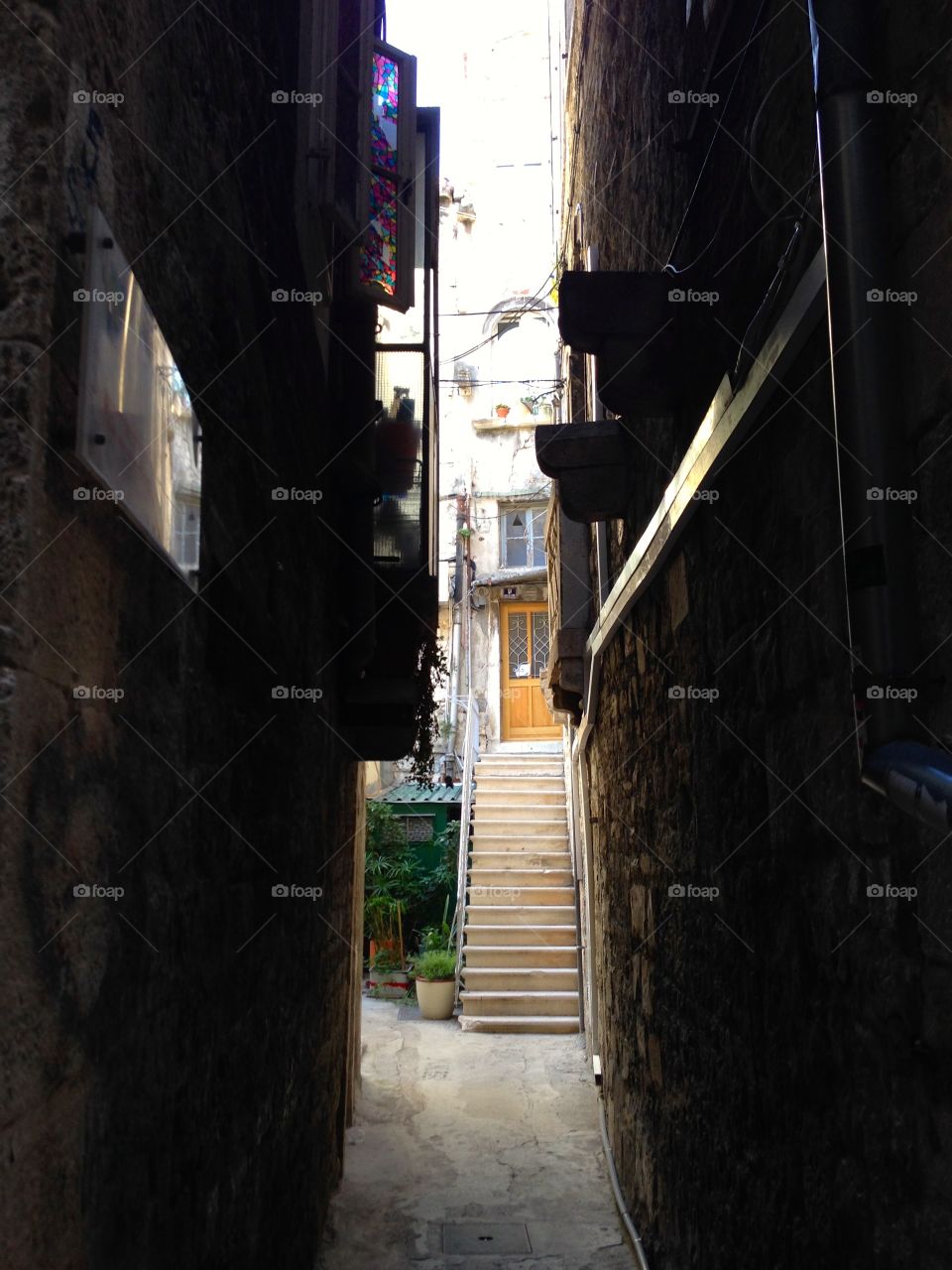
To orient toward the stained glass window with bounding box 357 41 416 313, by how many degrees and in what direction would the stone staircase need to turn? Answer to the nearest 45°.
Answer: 0° — it already faces it

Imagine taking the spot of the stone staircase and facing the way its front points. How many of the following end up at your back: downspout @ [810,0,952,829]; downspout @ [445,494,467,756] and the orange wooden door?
2

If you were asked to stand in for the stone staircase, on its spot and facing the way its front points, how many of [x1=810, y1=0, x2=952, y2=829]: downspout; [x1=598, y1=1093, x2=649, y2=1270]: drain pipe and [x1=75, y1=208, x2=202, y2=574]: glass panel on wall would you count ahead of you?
3

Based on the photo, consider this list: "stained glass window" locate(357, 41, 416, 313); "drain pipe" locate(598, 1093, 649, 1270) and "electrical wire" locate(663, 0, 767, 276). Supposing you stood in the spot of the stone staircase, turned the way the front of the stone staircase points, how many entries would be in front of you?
3

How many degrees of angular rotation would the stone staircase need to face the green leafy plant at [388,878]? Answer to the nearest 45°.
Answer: approximately 135° to its right

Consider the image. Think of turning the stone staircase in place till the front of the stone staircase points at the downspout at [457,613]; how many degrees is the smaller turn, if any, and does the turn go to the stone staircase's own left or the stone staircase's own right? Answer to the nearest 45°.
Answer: approximately 180°

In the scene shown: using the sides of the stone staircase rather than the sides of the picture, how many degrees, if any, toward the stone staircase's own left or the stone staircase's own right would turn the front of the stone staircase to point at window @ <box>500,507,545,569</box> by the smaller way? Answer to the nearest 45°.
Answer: approximately 180°

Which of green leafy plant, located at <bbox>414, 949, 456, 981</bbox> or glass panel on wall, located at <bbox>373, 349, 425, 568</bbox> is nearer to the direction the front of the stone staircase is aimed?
the glass panel on wall

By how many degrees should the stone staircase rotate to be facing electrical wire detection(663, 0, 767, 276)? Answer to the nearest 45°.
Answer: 0° — it already faces it

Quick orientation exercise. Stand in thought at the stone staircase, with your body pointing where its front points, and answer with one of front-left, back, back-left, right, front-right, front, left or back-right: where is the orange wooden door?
back

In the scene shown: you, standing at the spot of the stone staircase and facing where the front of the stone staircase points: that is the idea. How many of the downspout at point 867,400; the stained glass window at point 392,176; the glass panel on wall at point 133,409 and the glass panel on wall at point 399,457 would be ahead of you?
4

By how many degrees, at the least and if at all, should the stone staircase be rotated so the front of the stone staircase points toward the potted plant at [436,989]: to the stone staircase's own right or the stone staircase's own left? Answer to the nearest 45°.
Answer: approximately 45° to the stone staircase's own right

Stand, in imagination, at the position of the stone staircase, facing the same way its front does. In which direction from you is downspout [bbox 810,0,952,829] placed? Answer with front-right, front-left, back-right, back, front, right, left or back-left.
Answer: front

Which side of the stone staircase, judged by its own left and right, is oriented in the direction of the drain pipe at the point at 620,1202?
front

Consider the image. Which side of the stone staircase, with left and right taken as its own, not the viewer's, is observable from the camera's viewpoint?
front

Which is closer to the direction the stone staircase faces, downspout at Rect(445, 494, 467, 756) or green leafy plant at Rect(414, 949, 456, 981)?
the green leafy plant

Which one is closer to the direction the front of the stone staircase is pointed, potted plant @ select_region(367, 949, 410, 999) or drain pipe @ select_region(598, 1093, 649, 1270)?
the drain pipe
